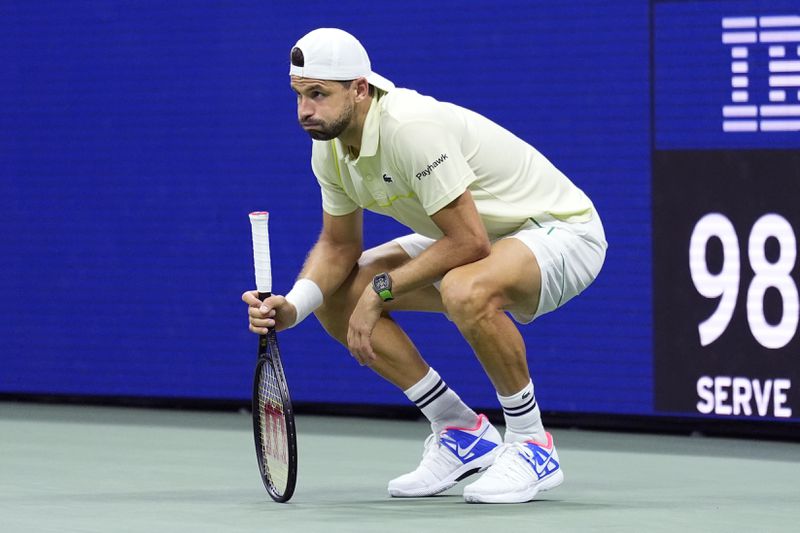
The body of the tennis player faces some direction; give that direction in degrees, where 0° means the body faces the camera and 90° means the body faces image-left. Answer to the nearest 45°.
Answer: approximately 45°
